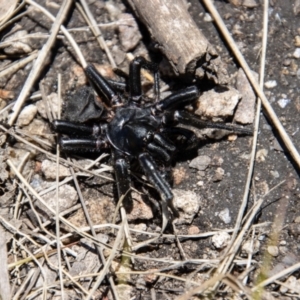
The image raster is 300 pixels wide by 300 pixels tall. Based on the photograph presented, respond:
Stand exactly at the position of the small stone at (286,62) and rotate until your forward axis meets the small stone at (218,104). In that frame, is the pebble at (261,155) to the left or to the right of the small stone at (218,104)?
left

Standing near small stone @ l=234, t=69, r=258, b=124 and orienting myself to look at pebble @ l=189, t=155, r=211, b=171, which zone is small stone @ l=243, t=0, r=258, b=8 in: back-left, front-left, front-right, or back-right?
back-right

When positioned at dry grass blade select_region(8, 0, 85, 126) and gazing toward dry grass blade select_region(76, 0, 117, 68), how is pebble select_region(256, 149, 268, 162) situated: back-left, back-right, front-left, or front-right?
front-right

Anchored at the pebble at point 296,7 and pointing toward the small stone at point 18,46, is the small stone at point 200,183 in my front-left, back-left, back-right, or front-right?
front-left

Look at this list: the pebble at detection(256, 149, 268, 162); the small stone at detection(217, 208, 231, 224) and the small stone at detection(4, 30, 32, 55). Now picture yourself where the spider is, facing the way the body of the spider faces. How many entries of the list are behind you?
1
